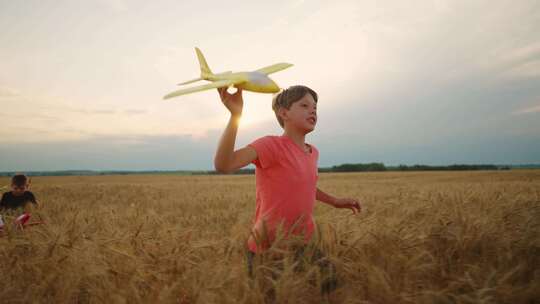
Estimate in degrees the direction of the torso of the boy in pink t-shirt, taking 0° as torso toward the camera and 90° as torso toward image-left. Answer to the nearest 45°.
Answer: approximately 315°

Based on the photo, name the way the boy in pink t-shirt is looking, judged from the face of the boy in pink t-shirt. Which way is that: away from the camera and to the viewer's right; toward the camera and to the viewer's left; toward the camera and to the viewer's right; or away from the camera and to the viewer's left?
toward the camera and to the viewer's right

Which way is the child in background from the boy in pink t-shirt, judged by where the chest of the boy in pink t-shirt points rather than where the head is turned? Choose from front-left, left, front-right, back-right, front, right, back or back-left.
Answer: back
